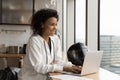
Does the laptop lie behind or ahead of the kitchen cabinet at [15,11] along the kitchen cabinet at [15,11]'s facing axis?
ahead

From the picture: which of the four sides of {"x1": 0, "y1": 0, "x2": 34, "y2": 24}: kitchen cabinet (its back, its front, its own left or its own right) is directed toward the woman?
front

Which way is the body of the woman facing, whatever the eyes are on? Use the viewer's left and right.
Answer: facing the viewer and to the right of the viewer

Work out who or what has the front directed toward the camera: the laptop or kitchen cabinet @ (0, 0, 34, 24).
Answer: the kitchen cabinet

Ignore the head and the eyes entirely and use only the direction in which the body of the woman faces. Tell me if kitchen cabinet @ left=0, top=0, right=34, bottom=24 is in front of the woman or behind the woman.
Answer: behind

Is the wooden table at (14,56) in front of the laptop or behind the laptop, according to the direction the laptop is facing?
in front

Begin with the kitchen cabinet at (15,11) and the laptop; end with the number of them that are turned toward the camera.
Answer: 1

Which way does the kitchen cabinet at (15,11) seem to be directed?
toward the camera

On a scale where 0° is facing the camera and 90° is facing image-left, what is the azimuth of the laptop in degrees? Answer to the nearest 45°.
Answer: approximately 135°

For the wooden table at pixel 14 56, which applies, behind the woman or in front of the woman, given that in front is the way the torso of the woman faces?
behind
